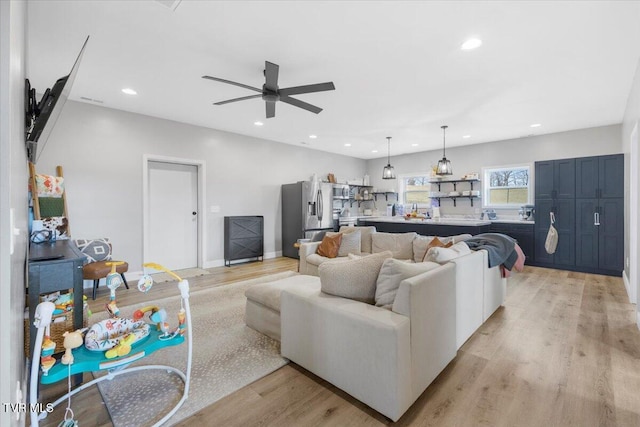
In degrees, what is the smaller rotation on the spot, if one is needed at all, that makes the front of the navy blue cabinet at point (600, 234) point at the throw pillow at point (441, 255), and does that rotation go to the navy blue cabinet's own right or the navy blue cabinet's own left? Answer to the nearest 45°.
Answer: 0° — it already faces it

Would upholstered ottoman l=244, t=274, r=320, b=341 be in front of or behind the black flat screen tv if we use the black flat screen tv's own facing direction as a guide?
in front

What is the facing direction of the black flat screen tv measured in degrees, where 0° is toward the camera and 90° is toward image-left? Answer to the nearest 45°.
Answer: approximately 270°

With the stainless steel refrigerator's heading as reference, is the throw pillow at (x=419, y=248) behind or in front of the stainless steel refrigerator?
in front

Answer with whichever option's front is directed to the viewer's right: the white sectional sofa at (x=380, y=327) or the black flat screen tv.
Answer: the black flat screen tv

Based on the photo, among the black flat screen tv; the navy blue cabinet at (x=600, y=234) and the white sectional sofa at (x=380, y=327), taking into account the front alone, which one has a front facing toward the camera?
the navy blue cabinet

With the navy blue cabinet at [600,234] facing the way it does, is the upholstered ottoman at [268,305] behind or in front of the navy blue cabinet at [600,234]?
in front

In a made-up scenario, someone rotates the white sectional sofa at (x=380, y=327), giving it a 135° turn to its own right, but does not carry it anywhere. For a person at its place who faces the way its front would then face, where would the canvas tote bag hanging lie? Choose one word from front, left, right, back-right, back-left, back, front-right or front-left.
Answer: front-left

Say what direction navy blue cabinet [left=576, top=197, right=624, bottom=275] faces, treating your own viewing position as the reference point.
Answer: facing the viewer

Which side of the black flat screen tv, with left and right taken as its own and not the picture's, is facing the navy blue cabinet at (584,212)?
front

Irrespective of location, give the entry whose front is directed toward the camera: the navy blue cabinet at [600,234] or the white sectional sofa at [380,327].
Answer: the navy blue cabinet

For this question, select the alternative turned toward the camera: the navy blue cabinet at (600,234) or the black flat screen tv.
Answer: the navy blue cabinet

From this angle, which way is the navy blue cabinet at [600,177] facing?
toward the camera

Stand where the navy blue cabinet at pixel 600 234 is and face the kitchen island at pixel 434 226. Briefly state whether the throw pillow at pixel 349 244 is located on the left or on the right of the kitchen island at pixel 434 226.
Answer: left

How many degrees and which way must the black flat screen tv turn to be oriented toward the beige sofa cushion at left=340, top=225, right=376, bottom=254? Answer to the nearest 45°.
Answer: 0° — it already faces it

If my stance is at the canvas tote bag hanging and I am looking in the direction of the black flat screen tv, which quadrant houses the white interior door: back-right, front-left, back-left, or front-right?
front-right

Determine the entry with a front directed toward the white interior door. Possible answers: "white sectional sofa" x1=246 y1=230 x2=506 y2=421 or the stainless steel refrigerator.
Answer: the white sectional sofa
